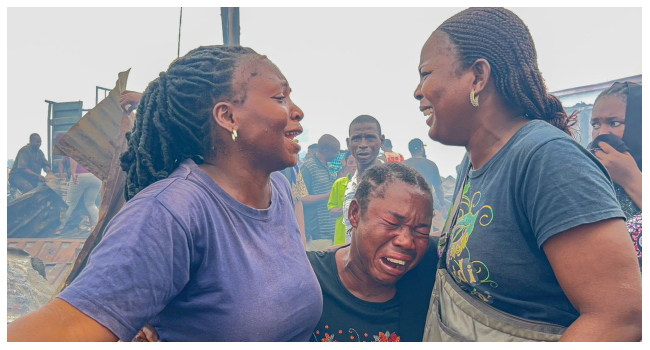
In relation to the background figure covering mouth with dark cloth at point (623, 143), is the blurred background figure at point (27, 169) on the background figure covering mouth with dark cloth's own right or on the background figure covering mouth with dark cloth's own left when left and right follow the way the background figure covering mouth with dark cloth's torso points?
on the background figure covering mouth with dark cloth's own right

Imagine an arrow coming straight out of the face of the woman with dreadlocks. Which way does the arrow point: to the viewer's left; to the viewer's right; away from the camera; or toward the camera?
to the viewer's right

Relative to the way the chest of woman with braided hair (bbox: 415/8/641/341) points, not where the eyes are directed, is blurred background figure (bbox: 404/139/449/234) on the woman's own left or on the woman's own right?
on the woman's own right

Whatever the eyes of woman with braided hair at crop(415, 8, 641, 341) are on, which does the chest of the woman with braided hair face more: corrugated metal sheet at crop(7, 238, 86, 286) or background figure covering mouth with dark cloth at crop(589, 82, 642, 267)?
the corrugated metal sheet

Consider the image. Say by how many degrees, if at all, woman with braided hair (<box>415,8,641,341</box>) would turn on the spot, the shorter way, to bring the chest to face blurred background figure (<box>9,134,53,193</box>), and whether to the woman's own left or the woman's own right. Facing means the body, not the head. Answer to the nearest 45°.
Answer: approximately 45° to the woman's own right

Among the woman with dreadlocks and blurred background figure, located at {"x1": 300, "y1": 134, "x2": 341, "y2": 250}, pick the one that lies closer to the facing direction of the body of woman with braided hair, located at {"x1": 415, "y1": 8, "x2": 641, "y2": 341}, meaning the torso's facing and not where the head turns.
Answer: the woman with dreadlocks

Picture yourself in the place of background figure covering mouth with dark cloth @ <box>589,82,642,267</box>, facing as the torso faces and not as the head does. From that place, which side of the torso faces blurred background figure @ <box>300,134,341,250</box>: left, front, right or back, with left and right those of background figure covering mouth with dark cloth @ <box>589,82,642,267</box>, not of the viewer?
right

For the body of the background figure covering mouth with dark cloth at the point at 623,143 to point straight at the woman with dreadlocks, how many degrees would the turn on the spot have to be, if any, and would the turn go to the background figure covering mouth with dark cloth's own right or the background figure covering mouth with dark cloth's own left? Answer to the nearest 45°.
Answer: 0° — they already face them

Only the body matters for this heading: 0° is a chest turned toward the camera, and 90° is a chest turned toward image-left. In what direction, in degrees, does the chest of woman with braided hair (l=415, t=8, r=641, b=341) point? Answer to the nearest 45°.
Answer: approximately 90°

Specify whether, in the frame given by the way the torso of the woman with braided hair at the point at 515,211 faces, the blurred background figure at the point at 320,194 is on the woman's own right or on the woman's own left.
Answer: on the woman's own right

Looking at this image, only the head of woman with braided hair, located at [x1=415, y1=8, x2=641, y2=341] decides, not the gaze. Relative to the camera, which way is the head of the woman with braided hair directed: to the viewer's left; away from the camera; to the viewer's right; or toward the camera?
to the viewer's left

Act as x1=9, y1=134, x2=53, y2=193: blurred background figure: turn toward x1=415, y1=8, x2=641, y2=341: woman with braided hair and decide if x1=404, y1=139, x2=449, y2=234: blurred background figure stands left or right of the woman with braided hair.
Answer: left

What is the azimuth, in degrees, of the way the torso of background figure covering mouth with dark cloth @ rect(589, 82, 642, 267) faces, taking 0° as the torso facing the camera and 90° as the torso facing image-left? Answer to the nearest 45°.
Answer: approximately 45°

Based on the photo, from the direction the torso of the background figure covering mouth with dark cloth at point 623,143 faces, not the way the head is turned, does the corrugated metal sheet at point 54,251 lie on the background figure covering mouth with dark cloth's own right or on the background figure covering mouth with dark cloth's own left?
on the background figure covering mouth with dark cloth's own right
